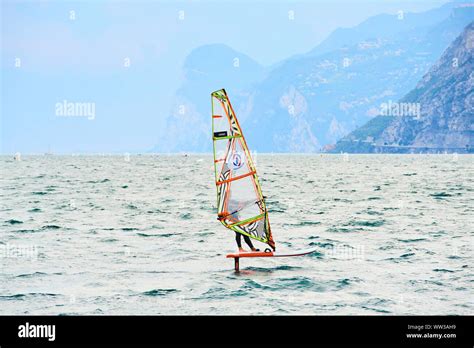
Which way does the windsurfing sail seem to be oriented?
to the viewer's right
